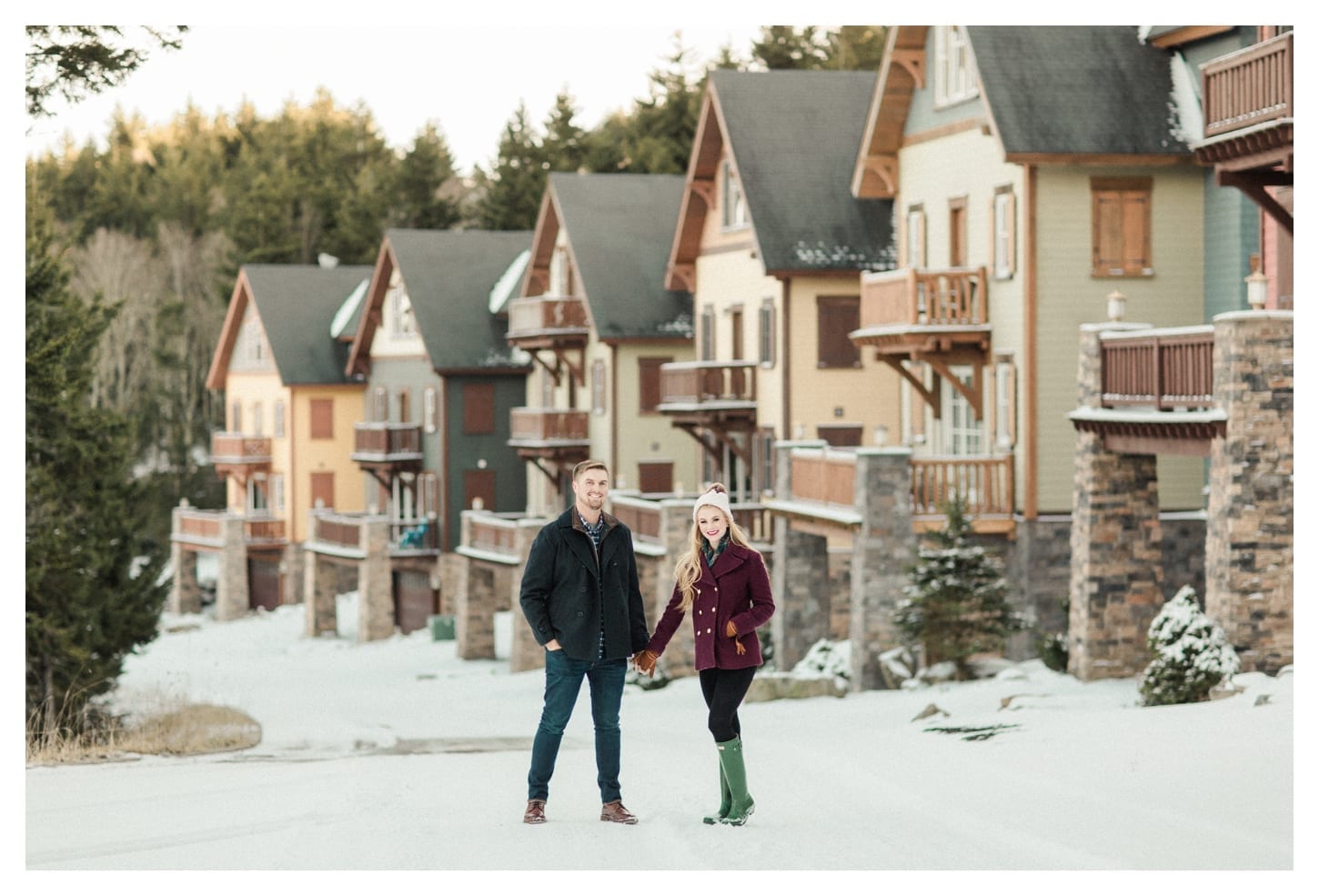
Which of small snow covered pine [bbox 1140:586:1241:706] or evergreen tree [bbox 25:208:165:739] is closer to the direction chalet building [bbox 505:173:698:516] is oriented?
the evergreen tree

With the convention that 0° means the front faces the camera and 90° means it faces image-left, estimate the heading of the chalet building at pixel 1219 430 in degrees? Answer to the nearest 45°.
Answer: approximately 45°

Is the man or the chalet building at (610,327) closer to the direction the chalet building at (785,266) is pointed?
the man

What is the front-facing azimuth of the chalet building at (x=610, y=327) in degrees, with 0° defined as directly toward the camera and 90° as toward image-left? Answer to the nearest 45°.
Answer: approximately 45°

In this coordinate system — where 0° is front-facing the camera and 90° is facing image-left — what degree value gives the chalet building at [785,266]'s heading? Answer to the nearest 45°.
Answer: approximately 45°

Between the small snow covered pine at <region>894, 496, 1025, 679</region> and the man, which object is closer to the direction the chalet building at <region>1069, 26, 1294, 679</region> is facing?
the man

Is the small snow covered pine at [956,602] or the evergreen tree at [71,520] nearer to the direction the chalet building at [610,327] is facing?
the evergreen tree

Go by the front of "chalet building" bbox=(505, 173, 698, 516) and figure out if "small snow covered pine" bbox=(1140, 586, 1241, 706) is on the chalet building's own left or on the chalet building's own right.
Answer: on the chalet building's own left

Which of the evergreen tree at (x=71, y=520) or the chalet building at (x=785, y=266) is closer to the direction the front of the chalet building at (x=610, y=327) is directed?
the evergreen tree
